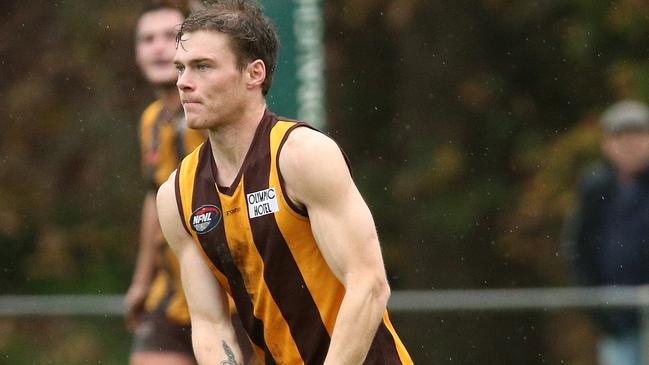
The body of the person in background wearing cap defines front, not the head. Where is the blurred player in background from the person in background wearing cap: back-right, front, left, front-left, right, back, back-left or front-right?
front-right

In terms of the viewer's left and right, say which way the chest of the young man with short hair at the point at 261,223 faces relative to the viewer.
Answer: facing the viewer and to the left of the viewer

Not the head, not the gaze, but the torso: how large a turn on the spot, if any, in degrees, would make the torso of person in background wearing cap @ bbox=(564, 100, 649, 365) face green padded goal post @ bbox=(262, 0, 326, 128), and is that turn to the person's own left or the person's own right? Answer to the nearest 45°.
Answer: approximately 45° to the person's own right

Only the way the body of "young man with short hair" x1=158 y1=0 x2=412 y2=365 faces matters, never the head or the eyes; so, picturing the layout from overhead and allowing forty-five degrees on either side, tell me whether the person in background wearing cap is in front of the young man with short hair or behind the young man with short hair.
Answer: behind

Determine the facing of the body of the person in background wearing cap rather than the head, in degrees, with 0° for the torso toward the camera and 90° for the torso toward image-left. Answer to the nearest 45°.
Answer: approximately 0°

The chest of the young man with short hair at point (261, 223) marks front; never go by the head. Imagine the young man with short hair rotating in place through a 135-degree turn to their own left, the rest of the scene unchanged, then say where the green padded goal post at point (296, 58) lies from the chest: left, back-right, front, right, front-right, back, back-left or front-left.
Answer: left

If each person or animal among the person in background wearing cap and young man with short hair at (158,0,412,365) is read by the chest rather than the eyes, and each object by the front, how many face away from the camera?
0
